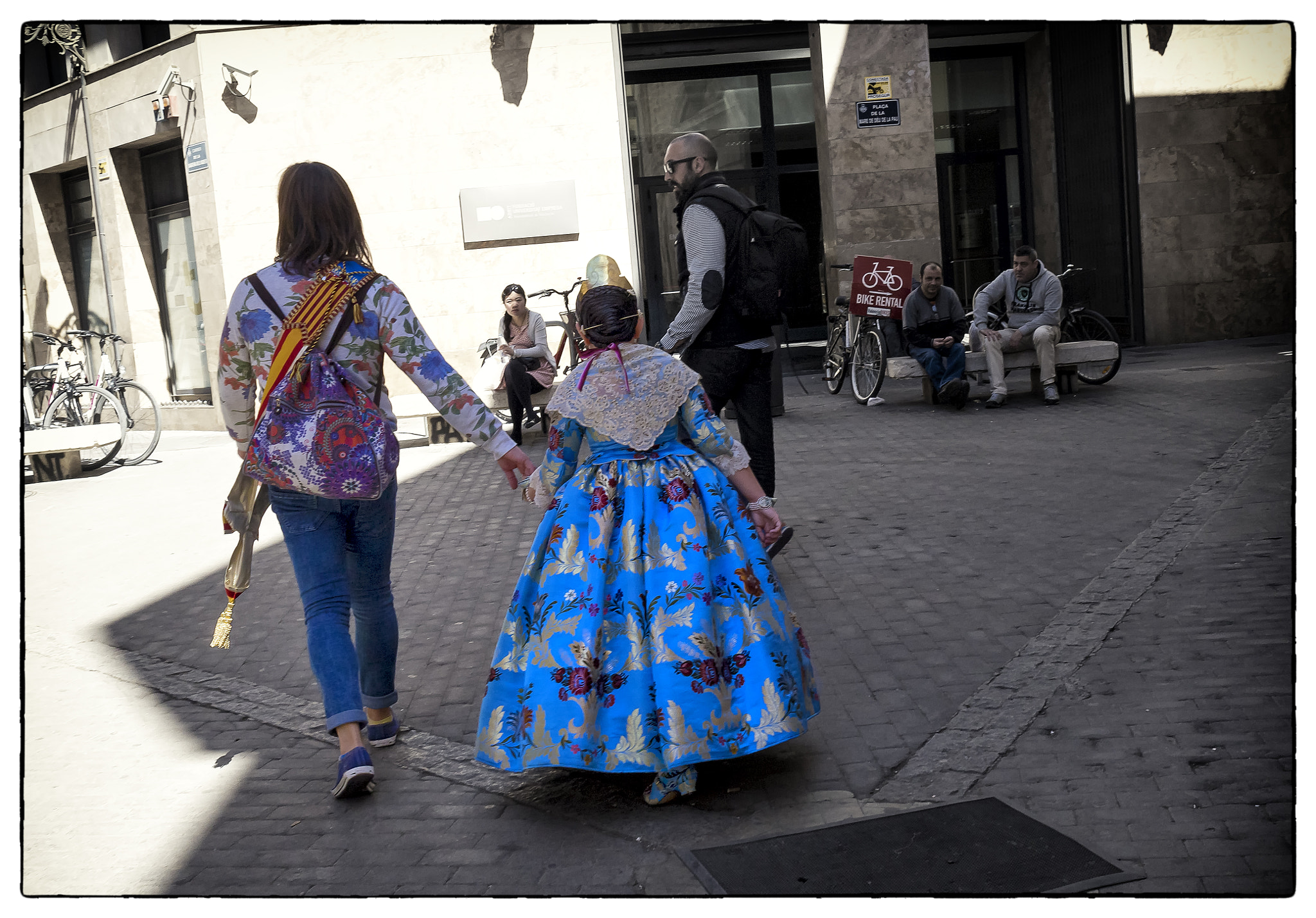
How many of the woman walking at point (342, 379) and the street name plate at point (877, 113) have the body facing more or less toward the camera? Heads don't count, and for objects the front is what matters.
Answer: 1

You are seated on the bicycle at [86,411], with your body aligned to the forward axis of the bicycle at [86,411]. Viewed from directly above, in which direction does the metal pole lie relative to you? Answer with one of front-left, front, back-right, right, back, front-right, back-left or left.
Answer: back-left

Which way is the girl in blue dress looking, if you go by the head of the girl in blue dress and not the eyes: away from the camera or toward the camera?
away from the camera

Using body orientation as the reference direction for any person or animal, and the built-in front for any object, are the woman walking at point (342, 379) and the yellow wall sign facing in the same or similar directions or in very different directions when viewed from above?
very different directions

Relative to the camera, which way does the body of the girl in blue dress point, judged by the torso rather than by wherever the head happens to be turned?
away from the camera

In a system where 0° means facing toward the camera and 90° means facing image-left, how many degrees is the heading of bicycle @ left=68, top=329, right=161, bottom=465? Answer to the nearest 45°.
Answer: approximately 315°

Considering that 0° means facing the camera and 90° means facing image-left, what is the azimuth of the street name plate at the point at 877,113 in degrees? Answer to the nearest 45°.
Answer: approximately 0°

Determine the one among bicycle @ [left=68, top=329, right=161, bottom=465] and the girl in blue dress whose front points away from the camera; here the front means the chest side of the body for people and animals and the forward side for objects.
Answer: the girl in blue dress

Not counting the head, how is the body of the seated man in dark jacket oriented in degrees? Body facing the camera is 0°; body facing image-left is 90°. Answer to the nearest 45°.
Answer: approximately 315°
